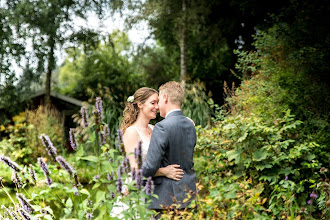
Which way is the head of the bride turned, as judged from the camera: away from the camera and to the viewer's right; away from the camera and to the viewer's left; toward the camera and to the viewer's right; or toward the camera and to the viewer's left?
toward the camera and to the viewer's right

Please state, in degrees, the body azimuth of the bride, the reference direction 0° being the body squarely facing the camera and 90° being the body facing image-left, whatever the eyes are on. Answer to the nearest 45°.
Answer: approximately 315°

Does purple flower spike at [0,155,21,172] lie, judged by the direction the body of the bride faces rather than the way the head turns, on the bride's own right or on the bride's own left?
on the bride's own right

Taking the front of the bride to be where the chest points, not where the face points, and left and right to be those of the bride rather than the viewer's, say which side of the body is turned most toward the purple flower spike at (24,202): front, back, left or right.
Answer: right

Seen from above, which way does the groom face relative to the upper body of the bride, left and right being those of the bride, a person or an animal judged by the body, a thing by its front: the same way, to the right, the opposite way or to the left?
the opposite way

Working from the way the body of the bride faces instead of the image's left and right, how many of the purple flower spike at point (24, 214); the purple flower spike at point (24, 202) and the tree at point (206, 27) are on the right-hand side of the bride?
2

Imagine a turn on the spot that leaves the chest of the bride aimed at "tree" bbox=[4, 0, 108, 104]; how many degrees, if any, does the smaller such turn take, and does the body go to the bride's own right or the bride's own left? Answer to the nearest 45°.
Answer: approximately 135° to the bride's own left

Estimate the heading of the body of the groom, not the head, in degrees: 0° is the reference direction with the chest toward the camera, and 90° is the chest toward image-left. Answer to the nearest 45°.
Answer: approximately 135°

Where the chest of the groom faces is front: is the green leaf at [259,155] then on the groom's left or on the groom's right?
on the groom's right
